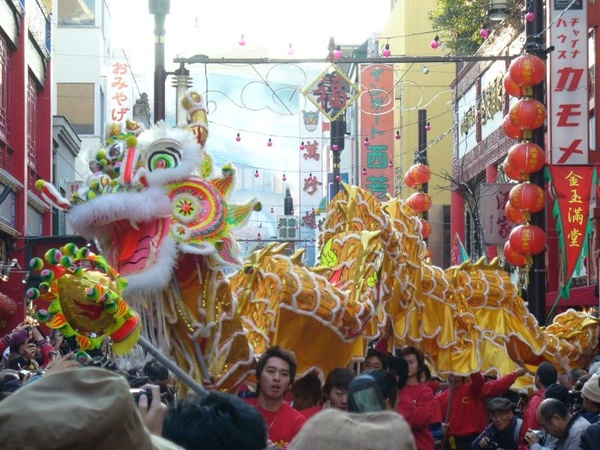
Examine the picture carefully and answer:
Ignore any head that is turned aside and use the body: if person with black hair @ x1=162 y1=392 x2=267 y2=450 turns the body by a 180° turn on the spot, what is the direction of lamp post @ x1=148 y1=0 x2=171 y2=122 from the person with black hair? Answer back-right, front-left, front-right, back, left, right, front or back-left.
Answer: back

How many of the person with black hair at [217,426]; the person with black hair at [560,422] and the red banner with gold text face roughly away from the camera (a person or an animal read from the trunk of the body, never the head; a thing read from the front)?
1

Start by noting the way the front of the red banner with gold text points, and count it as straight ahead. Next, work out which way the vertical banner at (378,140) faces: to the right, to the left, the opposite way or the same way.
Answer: the same way

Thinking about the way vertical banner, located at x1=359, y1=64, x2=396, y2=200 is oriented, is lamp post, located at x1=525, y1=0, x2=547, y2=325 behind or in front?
in front

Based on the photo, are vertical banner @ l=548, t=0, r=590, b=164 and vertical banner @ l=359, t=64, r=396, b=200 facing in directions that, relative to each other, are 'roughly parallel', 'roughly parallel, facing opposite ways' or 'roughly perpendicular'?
roughly parallel

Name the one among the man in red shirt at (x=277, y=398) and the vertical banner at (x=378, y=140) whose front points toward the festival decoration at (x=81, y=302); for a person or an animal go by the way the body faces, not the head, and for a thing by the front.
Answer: the vertical banner

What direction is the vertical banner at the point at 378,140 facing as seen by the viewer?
toward the camera

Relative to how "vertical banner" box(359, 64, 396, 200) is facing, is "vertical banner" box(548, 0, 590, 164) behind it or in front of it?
in front

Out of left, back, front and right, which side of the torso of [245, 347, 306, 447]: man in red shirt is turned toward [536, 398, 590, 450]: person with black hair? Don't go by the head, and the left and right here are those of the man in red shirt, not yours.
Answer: left

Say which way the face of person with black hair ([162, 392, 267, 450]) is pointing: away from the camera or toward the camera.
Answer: away from the camera

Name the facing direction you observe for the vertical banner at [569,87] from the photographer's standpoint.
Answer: facing the viewer

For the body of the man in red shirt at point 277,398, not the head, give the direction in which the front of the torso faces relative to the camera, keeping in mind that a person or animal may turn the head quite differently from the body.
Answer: toward the camera

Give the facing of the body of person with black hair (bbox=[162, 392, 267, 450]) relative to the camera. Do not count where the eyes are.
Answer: away from the camera

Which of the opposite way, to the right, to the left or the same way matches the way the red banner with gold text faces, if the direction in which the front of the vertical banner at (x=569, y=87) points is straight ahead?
the same way

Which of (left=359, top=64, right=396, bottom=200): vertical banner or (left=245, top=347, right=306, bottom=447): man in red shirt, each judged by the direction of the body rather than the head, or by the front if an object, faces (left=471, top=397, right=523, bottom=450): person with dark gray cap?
the vertical banner

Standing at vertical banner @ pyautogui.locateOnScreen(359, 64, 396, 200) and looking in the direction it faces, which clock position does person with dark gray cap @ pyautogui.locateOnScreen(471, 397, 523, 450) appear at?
The person with dark gray cap is roughly at 12 o'clock from the vertical banner.
